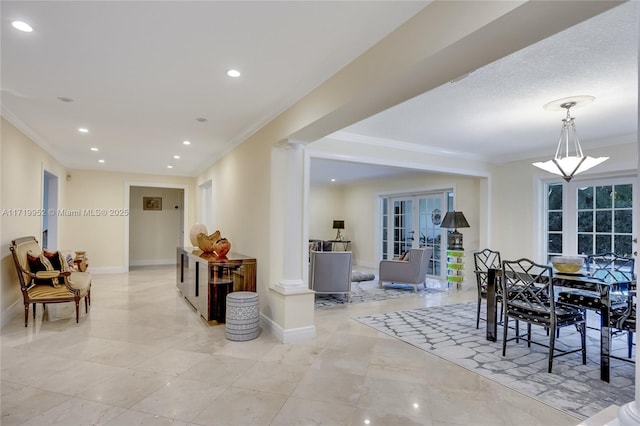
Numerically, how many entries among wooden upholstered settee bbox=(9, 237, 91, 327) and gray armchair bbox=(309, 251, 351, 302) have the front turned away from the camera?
1

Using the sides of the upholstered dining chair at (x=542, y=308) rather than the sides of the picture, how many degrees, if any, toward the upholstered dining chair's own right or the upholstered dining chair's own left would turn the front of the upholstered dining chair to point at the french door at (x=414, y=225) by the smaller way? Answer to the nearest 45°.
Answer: approximately 90° to the upholstered dining chair's own left

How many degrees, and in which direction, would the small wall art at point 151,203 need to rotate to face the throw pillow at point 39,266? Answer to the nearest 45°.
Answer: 0° — it already faces it

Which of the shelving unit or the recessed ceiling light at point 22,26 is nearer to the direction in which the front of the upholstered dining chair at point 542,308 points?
the shelving unit

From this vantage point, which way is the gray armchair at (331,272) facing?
away from the camera

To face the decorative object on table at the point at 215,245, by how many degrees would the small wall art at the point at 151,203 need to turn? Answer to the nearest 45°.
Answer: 0° — it already faces it

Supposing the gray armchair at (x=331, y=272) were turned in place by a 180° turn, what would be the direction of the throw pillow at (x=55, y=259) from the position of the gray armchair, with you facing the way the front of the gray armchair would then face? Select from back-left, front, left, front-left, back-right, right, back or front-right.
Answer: right

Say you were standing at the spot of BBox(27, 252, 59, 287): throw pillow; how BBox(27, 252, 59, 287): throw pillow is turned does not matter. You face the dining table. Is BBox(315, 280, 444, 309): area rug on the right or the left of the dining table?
left

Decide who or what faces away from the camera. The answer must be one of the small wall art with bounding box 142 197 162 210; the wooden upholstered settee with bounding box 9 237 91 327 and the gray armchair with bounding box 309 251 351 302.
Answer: the gray armchair

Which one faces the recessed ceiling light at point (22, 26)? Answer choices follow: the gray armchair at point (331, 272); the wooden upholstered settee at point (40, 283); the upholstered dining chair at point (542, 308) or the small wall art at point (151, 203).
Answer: the small wall art

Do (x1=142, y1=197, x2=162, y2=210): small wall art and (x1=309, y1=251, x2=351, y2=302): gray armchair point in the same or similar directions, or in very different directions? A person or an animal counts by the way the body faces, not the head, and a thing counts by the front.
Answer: very different directions

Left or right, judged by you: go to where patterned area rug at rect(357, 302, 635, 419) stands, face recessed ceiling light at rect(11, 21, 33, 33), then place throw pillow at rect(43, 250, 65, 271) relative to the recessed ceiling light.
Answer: right

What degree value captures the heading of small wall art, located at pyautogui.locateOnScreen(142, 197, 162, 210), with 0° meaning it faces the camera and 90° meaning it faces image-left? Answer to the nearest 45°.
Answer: approximately 0°

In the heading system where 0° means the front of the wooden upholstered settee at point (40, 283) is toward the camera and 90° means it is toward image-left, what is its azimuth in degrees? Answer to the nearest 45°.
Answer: approximately 270°

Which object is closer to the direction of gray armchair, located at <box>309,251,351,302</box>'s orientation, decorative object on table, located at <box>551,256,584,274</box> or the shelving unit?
the shelving unit
